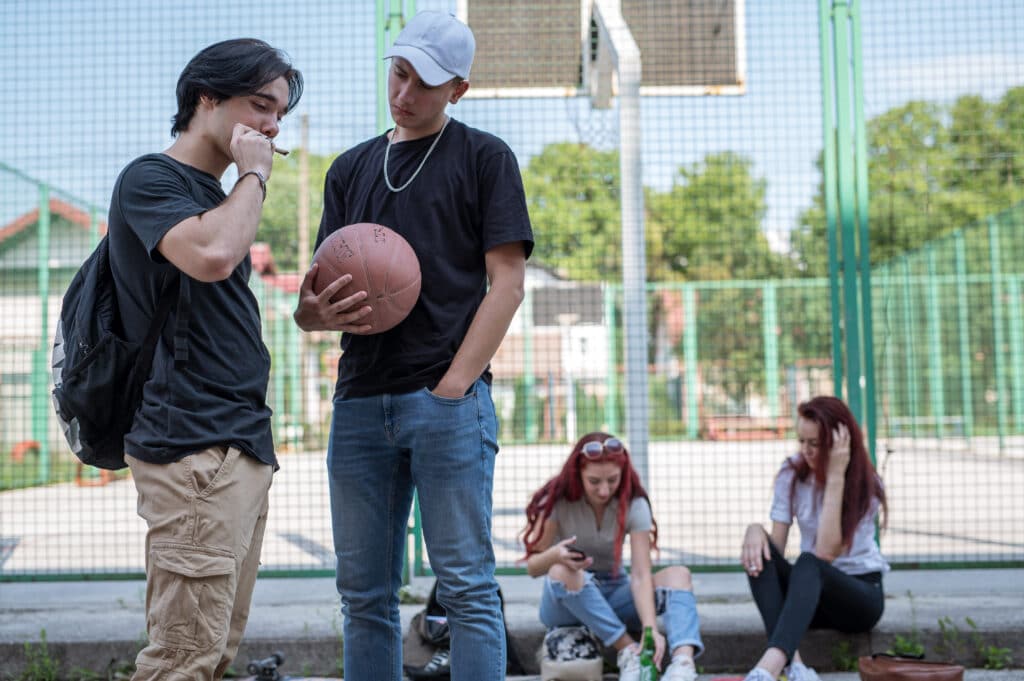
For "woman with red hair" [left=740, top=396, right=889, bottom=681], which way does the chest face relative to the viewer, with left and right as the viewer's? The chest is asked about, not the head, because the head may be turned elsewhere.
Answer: facing the viewer and to the left of the viewer

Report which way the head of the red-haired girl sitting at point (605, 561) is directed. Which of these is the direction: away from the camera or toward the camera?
toward the camera

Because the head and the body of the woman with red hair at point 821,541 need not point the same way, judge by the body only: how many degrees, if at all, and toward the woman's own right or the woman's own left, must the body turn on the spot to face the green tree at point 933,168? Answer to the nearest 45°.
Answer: approximately 135° to the woman's own right

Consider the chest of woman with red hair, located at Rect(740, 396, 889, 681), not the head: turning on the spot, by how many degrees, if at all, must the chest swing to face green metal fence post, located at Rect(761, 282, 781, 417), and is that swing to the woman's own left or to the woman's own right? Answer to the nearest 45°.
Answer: approximately 135° to the woman's own right

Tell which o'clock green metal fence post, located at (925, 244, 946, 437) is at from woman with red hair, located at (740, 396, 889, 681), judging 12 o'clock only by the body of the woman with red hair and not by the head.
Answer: The green metal fence post is roughly at 5 o'clock from the woman with red hair.

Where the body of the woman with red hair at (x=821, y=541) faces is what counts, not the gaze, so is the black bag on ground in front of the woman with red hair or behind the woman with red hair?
in front

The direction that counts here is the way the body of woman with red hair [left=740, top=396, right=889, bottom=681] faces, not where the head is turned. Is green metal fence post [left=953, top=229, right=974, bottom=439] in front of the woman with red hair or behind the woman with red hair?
behind

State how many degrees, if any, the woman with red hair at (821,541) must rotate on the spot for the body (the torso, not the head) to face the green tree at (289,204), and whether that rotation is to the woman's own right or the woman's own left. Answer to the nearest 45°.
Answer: approximately 90° to the woman's own right

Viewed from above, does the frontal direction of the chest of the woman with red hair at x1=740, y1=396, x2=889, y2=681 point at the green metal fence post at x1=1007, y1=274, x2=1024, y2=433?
no

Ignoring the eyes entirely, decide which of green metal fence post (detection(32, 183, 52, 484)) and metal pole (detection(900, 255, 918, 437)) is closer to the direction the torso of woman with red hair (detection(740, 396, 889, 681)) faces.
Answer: the green metal fence post

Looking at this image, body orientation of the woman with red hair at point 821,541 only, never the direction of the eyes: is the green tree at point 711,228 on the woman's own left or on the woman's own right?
on the woman's own right

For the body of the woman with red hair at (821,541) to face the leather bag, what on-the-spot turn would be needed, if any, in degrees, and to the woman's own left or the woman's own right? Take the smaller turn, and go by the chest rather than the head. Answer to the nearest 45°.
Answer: approximately 90° to the woman's own left

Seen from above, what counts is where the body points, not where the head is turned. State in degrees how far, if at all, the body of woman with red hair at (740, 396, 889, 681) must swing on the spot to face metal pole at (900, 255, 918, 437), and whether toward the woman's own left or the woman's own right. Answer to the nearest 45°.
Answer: approximately 135° to the woman's own right

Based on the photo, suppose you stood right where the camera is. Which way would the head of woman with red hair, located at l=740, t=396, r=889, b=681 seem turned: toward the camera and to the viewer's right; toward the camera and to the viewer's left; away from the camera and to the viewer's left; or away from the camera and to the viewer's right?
toward the camera and to the viewer's left

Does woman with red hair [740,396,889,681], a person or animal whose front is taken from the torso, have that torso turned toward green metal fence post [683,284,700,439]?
no

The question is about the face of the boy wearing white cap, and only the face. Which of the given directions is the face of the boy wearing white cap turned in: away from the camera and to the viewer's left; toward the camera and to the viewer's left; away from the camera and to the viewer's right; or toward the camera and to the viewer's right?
toward the camera and to the viewer's left
